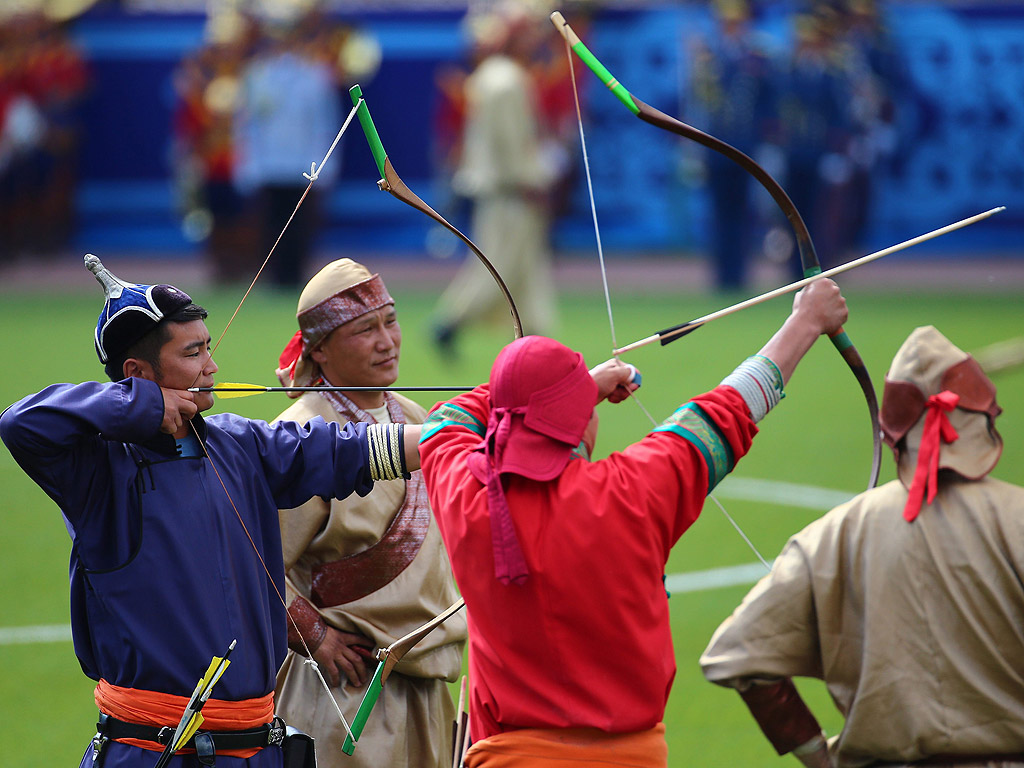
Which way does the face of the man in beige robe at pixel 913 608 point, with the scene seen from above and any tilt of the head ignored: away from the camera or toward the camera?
away from the camera

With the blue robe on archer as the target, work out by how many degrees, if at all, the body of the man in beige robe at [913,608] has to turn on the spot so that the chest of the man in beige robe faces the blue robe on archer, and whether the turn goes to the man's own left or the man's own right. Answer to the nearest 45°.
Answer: approximately 90° to the man's own left

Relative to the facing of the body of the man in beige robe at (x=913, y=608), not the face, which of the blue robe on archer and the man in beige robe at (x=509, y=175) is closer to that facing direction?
the man in beige robe

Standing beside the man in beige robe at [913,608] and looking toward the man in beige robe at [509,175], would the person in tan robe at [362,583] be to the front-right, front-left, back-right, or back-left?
front-left

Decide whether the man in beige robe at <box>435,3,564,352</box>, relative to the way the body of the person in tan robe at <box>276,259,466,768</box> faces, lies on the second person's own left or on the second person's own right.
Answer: on the second person's own left

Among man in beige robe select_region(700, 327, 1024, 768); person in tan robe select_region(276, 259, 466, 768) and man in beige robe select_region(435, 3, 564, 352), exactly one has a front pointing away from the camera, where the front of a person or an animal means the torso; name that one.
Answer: man in beige robe select_region(700, 327, 1024, 768)

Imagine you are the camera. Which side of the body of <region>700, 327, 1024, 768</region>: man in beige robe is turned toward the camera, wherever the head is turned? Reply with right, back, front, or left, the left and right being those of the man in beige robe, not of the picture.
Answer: back

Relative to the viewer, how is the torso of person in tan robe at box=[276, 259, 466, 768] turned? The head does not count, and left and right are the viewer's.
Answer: facing the viewer and to the right of the viewer

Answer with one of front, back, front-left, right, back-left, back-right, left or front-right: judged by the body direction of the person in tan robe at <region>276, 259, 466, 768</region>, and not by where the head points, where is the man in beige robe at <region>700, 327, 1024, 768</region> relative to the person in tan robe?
front

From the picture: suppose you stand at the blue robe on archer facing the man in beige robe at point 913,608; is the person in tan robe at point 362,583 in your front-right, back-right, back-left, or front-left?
front-left

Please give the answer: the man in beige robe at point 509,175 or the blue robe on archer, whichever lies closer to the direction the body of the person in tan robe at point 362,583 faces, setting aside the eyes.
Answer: the blue robe on archer

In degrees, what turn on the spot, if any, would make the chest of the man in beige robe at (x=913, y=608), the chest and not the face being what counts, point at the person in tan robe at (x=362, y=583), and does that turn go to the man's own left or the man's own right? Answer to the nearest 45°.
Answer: approximately 90° to the man's own left

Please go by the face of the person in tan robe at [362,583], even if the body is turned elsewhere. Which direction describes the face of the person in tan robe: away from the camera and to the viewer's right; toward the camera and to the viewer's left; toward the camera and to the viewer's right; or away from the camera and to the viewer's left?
toward the camera and to the viewer's right
